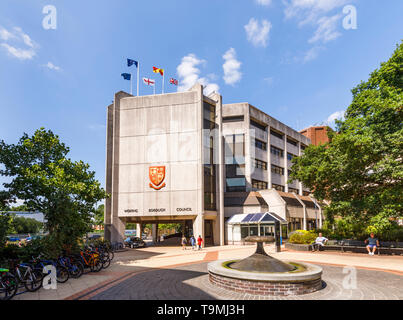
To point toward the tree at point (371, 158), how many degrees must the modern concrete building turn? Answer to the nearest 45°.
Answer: approximately 45° to its left

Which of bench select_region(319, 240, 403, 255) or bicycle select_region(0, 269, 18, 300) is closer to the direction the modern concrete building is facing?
the bicycle

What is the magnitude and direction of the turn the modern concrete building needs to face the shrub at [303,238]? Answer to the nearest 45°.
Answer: approximately 45° to its left

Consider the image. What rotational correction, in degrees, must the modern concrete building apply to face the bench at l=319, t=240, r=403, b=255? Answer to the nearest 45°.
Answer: approximately 45° to its left

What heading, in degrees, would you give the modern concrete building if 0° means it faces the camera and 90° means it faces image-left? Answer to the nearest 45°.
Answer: approximately 0°
